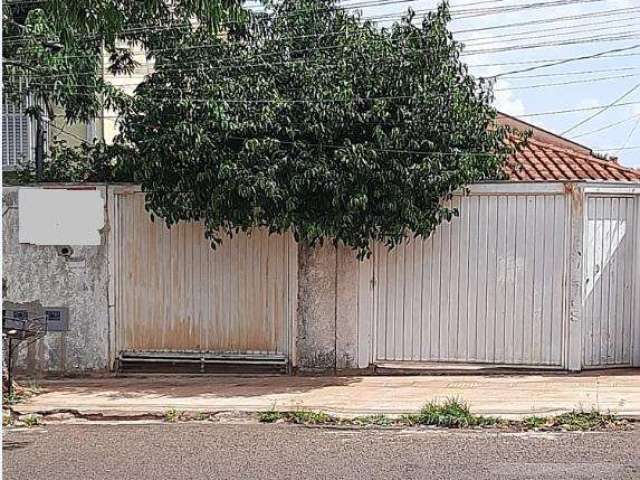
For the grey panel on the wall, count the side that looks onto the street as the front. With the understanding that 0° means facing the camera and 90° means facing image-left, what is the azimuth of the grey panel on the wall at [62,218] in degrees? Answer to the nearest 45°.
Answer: approximately 0°

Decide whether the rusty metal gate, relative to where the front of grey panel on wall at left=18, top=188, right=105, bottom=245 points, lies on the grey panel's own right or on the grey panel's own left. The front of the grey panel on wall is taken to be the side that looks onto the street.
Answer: on the grey panel's own left

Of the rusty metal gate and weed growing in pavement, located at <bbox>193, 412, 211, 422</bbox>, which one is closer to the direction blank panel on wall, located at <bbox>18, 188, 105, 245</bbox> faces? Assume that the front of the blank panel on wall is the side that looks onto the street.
the weed growing in pavement

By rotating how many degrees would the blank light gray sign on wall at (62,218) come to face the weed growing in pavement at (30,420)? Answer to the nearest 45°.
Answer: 0° — it already faces it

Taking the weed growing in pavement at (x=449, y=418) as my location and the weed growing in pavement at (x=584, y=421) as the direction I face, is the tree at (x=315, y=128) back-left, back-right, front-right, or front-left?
back-left
